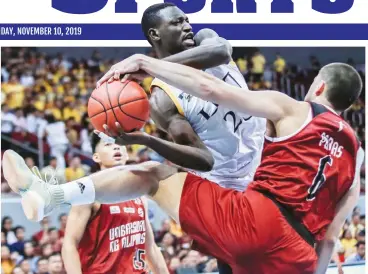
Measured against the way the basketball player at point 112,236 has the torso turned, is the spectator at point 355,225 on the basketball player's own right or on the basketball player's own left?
on the basketball player's own left

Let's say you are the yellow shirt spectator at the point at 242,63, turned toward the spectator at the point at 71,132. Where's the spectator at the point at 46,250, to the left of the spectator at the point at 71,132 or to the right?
left

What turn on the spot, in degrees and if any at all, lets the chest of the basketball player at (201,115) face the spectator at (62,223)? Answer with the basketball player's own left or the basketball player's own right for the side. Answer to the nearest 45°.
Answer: approximately 180°

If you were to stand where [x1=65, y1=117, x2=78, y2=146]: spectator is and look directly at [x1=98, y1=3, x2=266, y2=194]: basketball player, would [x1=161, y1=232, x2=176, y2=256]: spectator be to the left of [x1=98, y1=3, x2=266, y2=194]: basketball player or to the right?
left

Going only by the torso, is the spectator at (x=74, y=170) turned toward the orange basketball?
yes

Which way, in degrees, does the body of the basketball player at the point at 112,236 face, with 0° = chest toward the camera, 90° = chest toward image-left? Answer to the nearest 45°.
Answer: approximately 315°

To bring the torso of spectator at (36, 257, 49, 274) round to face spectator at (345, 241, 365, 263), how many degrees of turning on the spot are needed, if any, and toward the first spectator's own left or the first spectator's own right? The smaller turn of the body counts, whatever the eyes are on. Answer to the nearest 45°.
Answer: approximately 90° to the first spectator's own left

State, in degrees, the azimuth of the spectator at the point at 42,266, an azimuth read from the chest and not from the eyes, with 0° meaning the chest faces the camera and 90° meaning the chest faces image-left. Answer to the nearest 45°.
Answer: approximately 0°
